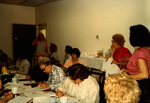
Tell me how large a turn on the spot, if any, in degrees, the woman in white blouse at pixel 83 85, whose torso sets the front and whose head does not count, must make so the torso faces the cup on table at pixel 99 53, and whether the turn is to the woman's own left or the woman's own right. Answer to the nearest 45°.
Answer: approximately 135° to the woman's own right

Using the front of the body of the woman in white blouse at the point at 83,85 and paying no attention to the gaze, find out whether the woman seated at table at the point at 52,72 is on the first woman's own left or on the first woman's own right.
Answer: on the first woman's own right

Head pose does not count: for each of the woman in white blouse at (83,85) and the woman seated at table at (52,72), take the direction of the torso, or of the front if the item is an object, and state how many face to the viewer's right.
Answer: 0

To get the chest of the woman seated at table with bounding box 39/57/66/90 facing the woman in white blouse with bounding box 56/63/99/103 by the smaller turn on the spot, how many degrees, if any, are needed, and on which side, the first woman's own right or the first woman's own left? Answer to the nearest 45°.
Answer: approximately 90° to the first woman's own left

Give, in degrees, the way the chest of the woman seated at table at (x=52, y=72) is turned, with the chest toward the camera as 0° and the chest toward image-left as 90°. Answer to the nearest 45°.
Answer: approximately 45°

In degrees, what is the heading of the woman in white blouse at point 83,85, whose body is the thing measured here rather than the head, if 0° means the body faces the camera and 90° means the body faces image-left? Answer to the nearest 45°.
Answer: approximately 45°
